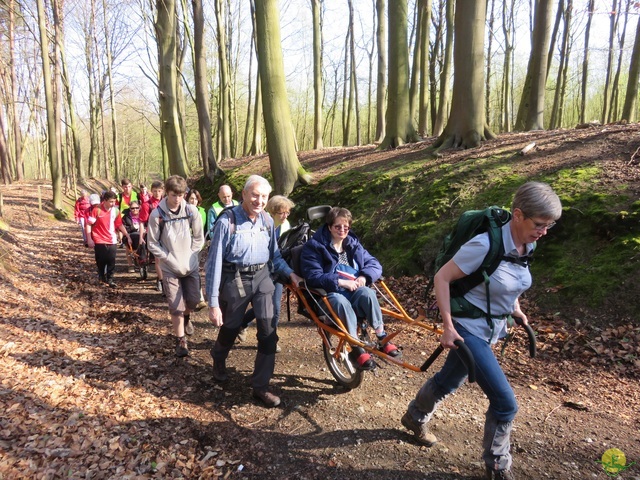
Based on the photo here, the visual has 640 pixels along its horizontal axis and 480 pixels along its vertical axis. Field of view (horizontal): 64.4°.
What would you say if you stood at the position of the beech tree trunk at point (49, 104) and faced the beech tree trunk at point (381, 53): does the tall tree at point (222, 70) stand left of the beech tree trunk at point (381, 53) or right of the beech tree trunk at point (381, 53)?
left

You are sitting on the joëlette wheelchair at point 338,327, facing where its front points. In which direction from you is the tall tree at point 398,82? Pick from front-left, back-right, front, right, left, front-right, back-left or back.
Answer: back-left

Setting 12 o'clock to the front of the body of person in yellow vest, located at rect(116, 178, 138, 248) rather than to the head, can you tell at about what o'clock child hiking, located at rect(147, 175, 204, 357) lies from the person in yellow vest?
The child hiking is roughly at 12 o'clock from the person in yellow vest.

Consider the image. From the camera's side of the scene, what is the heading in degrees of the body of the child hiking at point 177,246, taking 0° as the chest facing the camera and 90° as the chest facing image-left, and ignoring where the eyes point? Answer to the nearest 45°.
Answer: approximately 0°

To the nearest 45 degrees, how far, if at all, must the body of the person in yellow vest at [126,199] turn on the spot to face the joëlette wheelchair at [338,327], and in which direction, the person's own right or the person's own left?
0° — they already face it

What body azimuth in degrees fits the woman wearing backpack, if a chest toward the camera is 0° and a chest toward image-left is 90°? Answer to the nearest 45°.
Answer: approximately 315°

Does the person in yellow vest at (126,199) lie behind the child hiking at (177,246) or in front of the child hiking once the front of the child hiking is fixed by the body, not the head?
behind

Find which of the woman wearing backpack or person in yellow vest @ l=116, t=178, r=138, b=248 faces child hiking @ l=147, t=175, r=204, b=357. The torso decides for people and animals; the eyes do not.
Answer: the person in yellow vest

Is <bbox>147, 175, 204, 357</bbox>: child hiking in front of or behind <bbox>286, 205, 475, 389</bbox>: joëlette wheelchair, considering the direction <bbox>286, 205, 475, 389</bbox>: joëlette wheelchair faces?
behind

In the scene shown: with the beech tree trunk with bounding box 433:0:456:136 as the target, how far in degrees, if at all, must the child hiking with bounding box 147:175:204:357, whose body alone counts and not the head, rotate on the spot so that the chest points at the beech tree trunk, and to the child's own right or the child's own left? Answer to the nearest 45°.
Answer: approximately 135° to the child's own left

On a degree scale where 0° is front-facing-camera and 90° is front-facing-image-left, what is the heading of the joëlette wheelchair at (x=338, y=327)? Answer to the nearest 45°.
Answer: approximately 315°

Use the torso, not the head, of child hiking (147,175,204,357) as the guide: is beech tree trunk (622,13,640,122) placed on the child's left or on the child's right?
on the child's left

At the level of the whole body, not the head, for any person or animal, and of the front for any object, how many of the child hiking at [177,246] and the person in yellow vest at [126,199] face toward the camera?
2

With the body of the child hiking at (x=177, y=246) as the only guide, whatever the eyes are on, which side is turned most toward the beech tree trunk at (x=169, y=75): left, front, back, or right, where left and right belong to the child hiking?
back
